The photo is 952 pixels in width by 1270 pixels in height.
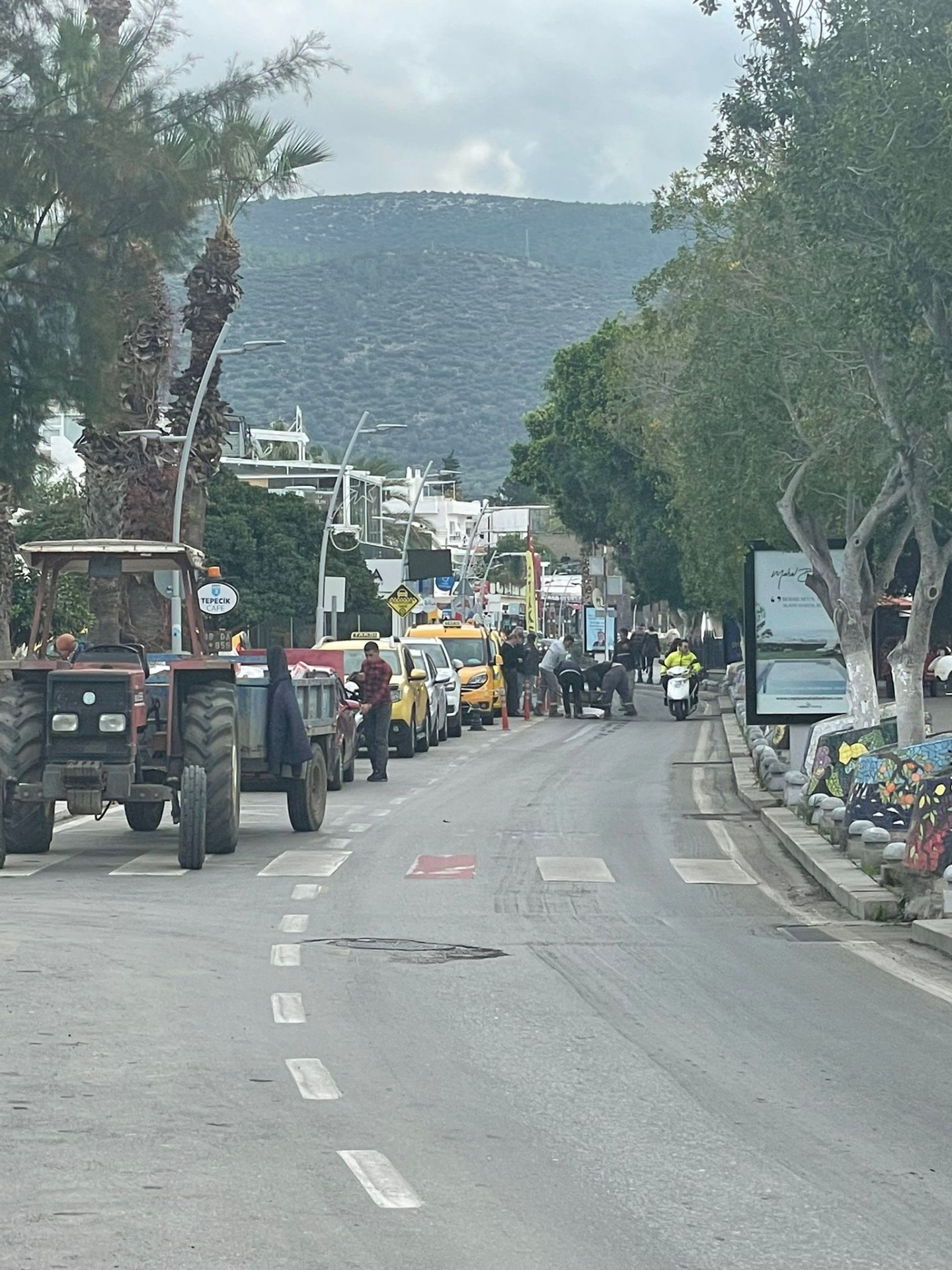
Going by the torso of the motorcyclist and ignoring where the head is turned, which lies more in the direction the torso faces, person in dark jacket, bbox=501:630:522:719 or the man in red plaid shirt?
the man in red plaid shirt

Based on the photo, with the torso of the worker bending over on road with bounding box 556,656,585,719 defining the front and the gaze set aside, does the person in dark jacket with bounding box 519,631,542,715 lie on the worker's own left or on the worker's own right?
on the worker's own left

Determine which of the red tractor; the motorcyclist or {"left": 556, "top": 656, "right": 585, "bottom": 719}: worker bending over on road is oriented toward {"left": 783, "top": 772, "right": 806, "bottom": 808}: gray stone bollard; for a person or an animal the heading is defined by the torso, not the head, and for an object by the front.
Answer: the motorcyclist

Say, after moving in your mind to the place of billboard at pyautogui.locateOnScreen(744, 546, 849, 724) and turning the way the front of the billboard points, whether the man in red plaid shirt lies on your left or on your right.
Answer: on your right

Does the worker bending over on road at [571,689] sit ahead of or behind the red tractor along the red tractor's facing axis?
behind

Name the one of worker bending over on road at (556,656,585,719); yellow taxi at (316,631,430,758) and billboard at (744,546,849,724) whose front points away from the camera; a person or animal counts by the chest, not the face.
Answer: the worker bending over on road

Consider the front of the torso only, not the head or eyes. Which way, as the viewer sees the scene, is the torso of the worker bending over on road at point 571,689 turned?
away from the camera

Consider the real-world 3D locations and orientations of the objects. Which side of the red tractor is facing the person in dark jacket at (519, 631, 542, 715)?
back

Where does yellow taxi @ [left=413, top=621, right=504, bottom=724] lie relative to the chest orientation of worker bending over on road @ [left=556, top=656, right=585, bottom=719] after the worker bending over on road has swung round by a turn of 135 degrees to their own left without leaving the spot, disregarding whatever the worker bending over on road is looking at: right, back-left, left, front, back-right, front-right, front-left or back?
front
